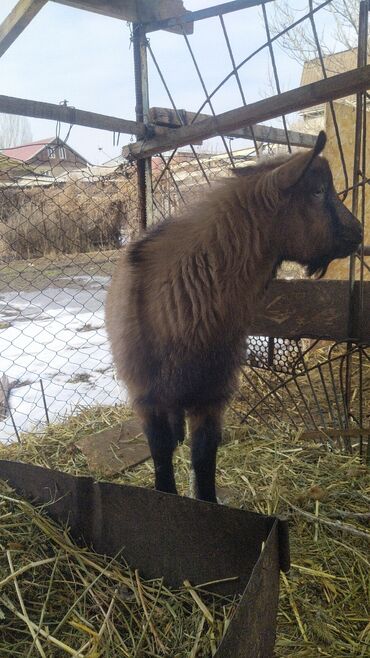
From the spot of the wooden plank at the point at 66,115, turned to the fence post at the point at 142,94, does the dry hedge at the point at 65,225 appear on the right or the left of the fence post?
left

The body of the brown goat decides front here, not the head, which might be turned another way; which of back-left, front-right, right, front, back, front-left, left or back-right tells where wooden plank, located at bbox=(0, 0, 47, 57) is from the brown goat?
back

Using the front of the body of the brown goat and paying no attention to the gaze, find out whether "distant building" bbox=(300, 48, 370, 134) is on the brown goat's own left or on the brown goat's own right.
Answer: on the brown goat's own left
